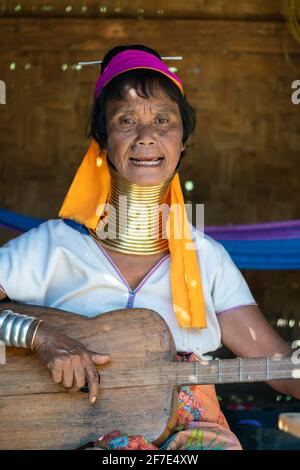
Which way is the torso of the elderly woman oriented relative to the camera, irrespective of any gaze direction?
toward the camera
